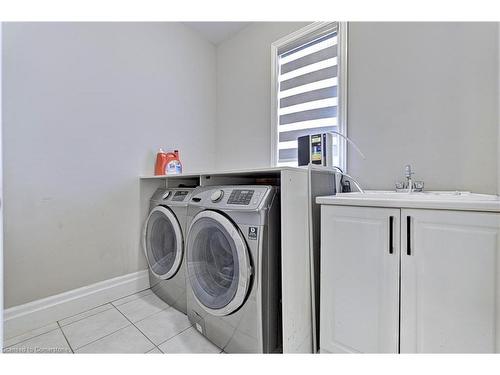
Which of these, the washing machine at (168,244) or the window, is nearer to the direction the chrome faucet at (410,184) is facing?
the washing machine

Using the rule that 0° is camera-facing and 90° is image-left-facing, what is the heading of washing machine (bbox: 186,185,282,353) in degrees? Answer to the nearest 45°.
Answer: approximately 45°

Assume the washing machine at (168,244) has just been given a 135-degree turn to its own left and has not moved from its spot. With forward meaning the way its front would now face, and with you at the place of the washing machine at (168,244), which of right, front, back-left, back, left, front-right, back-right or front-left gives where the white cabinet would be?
front-right

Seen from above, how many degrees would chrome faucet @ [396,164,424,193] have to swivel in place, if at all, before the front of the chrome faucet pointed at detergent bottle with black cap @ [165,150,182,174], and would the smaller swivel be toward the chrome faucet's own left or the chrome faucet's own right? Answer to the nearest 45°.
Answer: approximately 90° to the chrome faucet's own right

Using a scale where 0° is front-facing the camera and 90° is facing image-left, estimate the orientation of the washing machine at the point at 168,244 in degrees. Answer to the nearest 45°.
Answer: approximately 45°

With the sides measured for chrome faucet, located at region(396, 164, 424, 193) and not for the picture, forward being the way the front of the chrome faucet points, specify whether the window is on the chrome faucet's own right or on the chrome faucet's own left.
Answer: on the chrome faucet's own right
